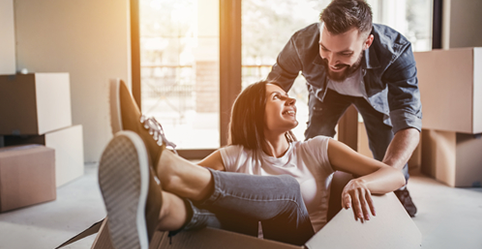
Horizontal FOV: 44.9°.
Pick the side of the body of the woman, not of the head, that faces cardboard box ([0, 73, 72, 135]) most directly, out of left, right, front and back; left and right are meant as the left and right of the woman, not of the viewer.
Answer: right

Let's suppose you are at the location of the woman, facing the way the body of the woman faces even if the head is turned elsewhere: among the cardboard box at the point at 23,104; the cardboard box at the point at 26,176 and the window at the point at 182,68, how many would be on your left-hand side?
0

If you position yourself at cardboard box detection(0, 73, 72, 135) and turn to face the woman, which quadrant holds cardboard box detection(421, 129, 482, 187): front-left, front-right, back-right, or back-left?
front-left

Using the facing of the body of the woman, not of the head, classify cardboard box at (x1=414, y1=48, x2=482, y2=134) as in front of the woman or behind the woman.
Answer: behind

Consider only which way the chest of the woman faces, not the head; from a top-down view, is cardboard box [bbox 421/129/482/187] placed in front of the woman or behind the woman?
behind

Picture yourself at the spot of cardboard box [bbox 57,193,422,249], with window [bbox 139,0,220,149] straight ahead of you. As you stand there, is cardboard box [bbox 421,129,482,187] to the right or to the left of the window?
right

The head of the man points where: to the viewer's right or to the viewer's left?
to the viewer's left

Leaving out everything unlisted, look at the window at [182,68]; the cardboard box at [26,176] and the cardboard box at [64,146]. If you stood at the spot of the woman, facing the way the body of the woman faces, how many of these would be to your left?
0

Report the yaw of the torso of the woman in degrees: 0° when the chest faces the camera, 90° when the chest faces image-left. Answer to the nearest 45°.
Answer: approximately 45°

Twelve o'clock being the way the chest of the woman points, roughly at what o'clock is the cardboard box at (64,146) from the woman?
The cardboard box is roughly at 3 o'clock from the woman.
